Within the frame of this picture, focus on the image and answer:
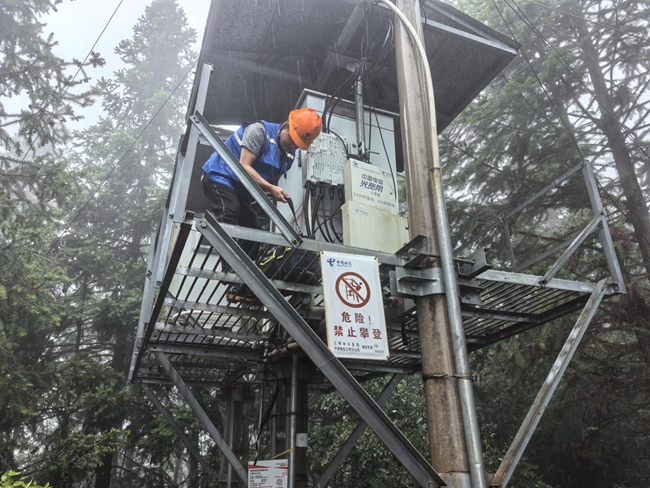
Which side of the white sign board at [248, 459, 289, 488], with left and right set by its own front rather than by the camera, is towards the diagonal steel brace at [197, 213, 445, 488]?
front

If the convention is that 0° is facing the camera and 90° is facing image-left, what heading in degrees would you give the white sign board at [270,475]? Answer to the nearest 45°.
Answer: approximately 0°

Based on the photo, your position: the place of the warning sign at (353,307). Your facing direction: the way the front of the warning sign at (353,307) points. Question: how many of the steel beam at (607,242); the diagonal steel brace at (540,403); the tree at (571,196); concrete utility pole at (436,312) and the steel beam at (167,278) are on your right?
1

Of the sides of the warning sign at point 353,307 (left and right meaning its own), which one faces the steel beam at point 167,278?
right

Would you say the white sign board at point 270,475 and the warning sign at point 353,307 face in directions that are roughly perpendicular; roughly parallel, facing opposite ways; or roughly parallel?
roughly parallel

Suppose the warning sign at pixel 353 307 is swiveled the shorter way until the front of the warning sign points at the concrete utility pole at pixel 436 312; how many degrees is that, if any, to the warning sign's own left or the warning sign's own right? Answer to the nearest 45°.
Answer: approximately 90° to the warning sign's own left

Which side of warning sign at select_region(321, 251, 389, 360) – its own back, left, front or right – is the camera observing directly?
front

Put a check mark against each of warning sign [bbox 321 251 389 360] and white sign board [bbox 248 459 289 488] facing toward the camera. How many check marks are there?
2
